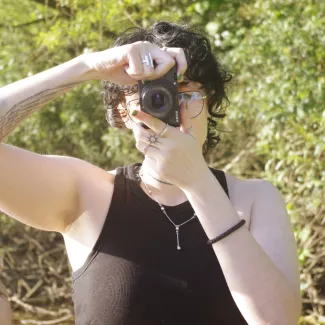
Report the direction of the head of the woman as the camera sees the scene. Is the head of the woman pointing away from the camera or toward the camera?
toward the camera

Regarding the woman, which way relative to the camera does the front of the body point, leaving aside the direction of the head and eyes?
toward the camera
